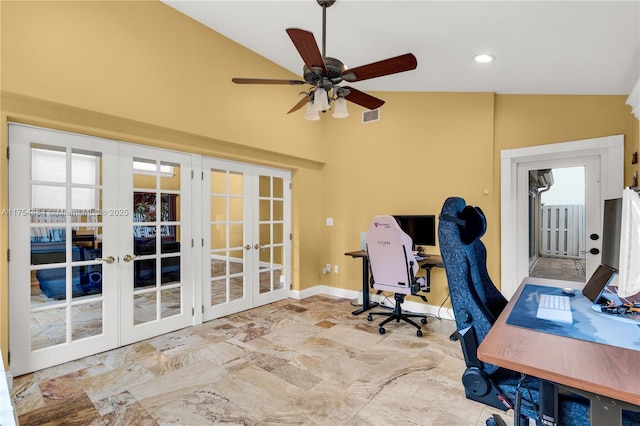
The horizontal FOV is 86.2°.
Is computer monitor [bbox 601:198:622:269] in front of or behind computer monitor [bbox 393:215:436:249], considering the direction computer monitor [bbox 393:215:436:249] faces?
in front

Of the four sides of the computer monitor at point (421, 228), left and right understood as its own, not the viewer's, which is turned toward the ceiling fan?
front

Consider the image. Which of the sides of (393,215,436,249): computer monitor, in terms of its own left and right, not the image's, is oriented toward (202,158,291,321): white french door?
right

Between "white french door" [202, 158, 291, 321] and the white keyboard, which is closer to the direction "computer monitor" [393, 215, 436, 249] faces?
the white keyboard

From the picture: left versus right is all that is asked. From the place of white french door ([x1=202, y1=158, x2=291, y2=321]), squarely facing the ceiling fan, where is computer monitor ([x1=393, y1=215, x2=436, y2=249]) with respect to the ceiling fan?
left

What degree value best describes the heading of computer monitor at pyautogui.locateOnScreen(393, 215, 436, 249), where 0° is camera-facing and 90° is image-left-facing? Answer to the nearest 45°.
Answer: approximately 0°

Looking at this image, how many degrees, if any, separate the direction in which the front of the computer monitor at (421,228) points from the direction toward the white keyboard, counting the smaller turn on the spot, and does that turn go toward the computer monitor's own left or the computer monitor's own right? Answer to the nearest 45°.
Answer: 0° — it already faces it

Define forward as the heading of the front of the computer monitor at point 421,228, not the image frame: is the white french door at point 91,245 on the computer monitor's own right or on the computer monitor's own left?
on the computer monitor's own right

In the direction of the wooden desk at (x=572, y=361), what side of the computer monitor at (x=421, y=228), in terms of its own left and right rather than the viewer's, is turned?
front

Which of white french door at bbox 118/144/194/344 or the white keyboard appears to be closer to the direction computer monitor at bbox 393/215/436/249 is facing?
the white keyboard

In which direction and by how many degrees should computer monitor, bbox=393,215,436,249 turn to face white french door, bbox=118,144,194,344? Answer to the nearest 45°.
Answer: approximately 45° to its right

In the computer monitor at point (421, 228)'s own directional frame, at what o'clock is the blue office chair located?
The blue office chair is roughly at 12 o'clock from the computer monitor.
